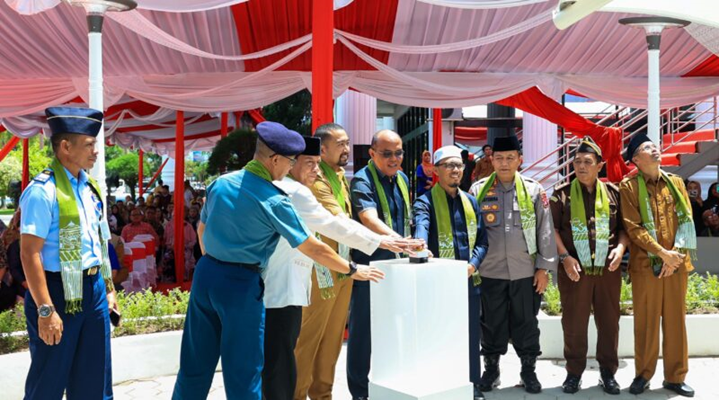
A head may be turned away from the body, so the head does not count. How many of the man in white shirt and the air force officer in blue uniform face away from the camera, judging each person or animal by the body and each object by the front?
0

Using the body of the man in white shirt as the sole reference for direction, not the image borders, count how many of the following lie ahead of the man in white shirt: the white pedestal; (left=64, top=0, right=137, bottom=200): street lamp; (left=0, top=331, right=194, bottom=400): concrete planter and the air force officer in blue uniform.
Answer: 1

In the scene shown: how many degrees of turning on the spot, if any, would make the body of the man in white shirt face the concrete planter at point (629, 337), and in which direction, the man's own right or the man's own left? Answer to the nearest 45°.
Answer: approximately 45° to the man's own left

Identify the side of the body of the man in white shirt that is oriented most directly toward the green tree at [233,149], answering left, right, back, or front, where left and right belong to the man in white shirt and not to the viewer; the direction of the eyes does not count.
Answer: left

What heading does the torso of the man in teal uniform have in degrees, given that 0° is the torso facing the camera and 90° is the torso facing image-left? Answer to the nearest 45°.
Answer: approximately 225°

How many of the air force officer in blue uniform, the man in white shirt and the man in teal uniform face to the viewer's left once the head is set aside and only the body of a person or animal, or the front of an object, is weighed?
0

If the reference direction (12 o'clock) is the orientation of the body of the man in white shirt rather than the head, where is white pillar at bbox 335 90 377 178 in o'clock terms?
The white pillar is roughly at 9 o'clock from the man in white shirt.

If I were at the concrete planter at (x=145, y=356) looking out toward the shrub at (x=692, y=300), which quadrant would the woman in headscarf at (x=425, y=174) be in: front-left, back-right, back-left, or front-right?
front-left

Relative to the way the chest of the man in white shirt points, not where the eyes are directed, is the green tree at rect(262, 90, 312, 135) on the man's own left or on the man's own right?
on the man's own left

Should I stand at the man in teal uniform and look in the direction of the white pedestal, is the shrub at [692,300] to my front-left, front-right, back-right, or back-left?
front-left

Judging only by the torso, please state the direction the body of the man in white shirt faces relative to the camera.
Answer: to the viewer's right

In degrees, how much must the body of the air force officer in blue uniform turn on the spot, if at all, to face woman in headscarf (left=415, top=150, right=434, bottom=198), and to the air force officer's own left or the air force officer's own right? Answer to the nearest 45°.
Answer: approximately 90° to the air force officer's own left

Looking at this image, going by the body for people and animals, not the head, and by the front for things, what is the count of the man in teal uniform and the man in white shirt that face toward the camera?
0

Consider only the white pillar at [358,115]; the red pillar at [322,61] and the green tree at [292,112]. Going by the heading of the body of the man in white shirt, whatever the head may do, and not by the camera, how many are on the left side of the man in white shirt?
3

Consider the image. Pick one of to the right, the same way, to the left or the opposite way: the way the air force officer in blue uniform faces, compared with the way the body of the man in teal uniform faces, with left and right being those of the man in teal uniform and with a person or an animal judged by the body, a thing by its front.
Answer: to the right

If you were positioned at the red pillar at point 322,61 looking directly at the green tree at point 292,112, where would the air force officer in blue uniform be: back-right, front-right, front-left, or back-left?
back-left
